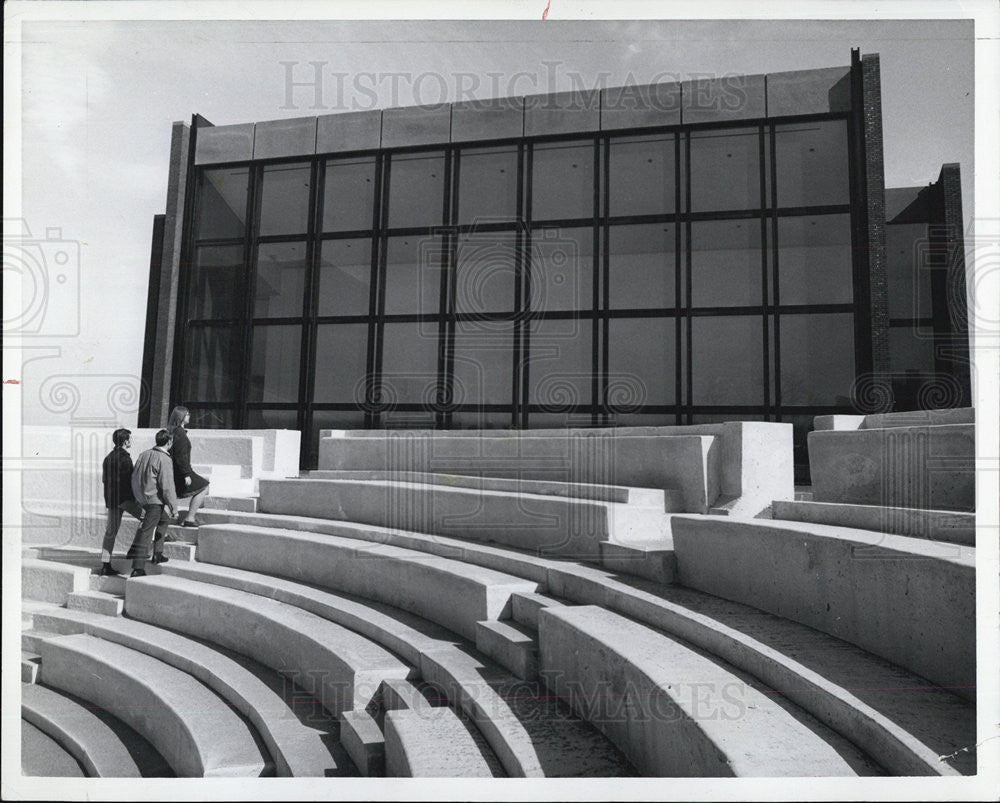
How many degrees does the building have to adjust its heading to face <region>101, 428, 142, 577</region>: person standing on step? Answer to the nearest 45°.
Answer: approximately 45° to its right

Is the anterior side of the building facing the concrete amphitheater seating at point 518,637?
yes

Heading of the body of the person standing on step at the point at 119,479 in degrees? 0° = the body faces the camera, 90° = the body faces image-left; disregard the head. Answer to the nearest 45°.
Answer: approximately 270°
